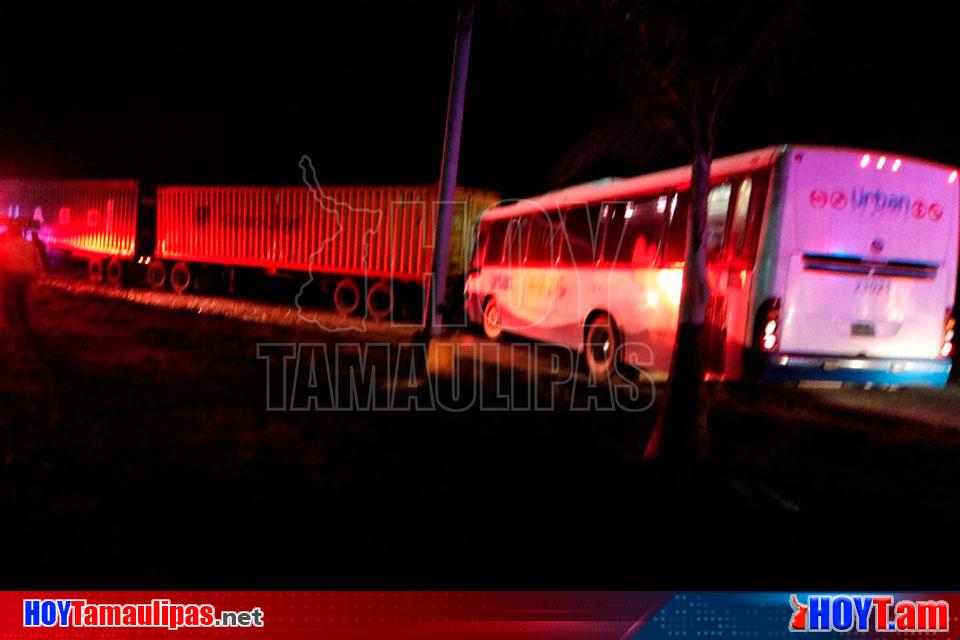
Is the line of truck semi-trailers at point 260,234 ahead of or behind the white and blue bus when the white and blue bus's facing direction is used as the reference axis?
ahead

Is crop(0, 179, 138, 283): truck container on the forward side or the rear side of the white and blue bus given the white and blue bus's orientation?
on the forward side

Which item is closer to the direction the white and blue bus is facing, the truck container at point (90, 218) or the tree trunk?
the truck container

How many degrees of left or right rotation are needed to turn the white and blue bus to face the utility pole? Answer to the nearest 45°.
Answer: approximately 45° to its left

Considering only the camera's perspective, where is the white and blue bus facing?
facing away from the viewer and to the left of the viewer

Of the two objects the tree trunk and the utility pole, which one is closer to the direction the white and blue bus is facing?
the utility pole

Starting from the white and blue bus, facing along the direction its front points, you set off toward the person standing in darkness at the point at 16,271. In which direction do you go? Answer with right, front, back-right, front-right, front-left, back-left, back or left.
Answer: front-left

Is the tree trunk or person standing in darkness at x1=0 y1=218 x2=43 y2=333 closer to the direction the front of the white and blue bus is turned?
the person standing in darkness
